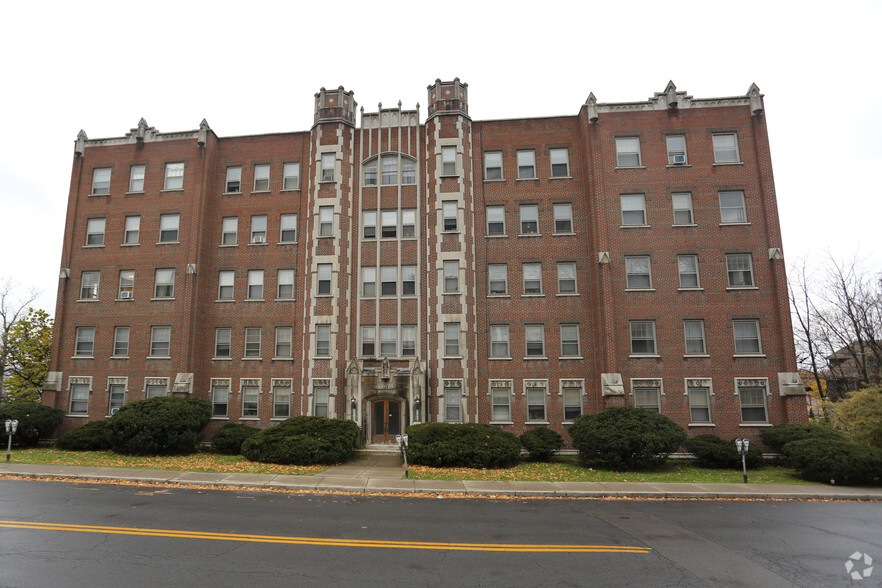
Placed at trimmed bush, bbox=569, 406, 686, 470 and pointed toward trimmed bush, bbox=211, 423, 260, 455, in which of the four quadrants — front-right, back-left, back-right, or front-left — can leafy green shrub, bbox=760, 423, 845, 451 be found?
back-right

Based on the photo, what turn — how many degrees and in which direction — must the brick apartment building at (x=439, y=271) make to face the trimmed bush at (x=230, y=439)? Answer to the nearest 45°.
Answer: approximately 90° to its right

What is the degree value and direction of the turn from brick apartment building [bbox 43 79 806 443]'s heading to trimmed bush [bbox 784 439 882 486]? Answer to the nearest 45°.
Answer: approximately 45° to its left

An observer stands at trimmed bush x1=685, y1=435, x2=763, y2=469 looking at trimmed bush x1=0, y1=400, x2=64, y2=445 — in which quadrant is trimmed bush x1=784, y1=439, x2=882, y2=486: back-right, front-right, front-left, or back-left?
back-left

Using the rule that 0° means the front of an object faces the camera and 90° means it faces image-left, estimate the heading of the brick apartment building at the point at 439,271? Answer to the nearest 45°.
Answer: approximately 0°

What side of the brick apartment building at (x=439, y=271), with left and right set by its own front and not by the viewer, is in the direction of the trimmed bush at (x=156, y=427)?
right

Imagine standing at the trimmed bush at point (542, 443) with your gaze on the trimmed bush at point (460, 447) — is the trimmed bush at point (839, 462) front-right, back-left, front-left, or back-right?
back-left
